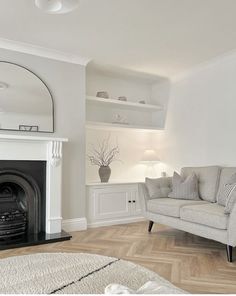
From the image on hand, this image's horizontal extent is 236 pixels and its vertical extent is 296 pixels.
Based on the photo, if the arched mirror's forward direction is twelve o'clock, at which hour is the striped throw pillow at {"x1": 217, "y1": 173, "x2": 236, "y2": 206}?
The striped throw pillow is roughly at 10 o'clock from the arched mirror.

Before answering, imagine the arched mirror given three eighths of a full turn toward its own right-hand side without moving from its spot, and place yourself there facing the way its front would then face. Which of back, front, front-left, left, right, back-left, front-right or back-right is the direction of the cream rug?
back-left

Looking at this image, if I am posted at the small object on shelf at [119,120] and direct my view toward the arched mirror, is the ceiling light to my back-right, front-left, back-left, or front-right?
front-left

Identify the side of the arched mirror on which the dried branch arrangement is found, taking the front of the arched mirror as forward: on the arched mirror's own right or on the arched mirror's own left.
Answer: on the arched mirror's own left

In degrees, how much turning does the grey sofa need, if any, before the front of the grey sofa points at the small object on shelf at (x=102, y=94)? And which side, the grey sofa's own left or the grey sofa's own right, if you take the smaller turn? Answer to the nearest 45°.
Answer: approximately 90° to the grey sofa's own right

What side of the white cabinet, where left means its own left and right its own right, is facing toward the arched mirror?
right

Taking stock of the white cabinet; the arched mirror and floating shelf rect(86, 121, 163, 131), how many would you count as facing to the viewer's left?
0

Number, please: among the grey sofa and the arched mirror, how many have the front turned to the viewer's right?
0

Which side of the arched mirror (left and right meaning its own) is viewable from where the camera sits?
front

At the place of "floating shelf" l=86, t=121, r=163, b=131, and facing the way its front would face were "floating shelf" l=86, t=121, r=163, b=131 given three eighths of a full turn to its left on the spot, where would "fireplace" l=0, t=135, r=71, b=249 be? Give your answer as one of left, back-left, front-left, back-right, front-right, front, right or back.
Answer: back-left

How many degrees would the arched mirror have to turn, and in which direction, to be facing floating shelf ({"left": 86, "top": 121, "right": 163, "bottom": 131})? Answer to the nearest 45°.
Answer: approximately 135° to its left

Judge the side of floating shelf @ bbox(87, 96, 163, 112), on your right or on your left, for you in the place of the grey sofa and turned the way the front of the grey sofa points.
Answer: on your right

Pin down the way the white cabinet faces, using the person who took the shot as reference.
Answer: facing the viewer and to the right of the viewer

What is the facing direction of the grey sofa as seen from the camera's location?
facing the viewer and to the left of the viewer

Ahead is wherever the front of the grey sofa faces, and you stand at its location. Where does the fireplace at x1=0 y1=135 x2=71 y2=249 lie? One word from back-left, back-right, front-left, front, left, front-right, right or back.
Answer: front-right
